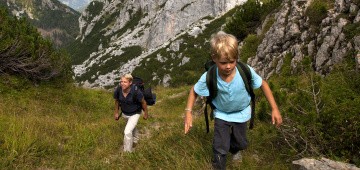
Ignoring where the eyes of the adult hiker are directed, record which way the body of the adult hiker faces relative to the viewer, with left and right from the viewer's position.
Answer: facing the viewer and to the left of the viewer

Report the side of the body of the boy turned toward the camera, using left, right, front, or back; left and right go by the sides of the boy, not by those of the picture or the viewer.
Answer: front

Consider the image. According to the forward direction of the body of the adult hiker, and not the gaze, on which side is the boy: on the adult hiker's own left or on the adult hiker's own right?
on the adult hiker's own left

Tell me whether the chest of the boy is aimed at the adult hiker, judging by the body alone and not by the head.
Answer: no

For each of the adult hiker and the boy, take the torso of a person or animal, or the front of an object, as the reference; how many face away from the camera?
0

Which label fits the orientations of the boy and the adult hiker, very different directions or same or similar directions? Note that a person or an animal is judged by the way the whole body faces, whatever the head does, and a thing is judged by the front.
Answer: same or similar directions
